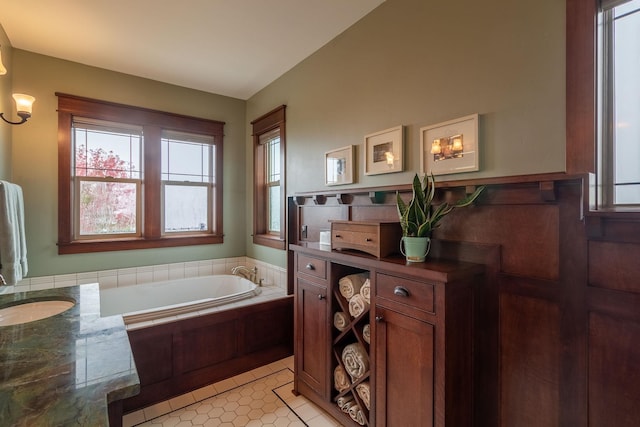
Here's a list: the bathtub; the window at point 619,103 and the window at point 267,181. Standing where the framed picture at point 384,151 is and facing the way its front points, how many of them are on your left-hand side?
1

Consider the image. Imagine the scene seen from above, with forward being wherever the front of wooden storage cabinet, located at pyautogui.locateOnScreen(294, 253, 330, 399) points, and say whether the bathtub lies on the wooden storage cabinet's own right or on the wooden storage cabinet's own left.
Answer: on the wooden storage cabinet's own right

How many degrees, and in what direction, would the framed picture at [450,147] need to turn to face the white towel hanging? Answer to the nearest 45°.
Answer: approximately 45° to its right

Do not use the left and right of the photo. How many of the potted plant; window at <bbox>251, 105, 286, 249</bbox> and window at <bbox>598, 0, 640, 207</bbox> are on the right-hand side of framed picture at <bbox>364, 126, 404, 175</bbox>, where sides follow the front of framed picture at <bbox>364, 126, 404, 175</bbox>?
1

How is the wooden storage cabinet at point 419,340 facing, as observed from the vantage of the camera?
facing the viewer and to the left of the viewer

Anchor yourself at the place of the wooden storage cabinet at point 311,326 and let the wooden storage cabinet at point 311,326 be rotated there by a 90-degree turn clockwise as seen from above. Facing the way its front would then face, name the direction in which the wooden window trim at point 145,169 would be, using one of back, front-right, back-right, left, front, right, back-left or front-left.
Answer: front

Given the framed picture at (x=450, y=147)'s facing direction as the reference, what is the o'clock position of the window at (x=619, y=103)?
The window is roughly at 8 o'clock from the framed picture.
